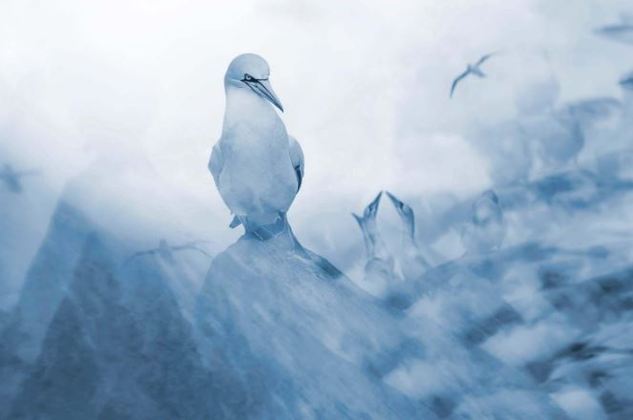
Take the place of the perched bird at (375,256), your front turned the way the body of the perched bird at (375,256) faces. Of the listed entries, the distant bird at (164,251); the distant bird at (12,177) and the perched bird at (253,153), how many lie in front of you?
0

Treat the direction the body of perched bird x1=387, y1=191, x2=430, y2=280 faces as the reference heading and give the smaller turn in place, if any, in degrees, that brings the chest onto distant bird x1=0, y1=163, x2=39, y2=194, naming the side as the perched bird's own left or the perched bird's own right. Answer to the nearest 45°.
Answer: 0° — it already faces it

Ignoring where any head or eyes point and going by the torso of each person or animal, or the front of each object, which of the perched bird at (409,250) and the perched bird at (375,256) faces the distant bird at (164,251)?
the perched bird at (409,250)

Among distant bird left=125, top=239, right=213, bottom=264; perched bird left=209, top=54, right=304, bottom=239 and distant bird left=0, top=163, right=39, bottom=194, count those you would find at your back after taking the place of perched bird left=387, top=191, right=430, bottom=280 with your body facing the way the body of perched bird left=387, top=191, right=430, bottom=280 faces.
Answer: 0

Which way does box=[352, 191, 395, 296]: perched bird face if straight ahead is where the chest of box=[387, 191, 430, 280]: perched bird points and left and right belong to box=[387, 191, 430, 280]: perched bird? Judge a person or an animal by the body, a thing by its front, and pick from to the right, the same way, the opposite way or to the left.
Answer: the opposite way
